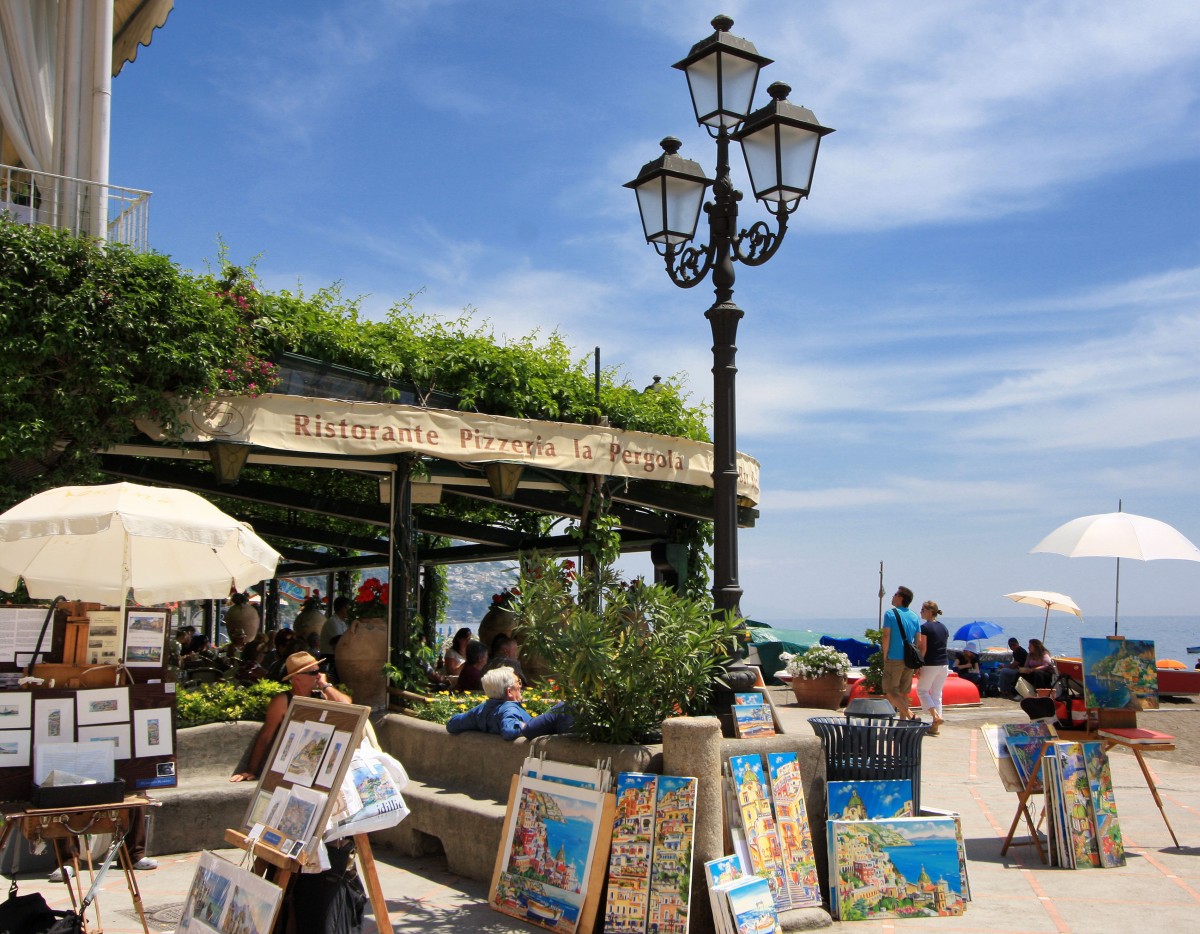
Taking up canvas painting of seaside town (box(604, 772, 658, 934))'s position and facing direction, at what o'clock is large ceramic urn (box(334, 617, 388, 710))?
The large ceramic urn is roughly at 5 o'clock from the canvas painting of seaside town.

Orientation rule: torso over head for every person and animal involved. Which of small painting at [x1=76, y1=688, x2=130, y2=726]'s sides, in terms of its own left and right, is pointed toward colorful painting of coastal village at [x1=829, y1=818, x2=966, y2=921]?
left

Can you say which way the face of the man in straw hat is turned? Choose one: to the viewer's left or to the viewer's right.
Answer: to the viewer's right

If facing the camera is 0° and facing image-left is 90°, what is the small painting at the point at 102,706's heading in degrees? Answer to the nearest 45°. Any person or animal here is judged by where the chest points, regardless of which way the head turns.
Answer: approximately 0°

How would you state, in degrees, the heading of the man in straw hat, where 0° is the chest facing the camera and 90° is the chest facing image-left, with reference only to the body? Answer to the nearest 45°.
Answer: approximately 270°

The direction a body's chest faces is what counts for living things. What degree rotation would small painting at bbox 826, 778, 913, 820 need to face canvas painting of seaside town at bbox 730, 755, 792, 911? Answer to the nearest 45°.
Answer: approximately 45° to its right

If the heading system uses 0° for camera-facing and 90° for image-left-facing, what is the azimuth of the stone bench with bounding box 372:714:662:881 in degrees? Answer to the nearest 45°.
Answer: approximately 45°
